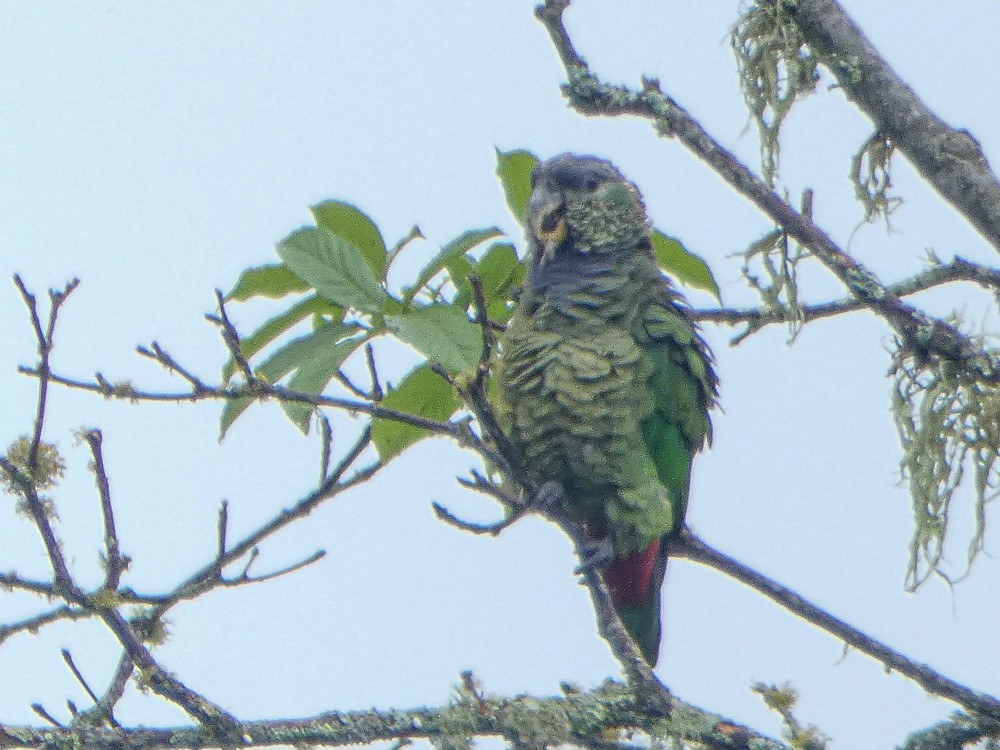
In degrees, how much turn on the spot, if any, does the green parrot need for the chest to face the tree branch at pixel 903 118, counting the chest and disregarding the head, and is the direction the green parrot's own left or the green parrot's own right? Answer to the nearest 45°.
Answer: approximately 90° to the green parrot's own left

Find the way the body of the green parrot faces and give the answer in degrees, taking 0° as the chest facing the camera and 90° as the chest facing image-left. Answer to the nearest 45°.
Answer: approximately 45°

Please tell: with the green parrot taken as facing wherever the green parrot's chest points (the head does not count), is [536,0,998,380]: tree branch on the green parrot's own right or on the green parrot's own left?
on the green parrot's own left
